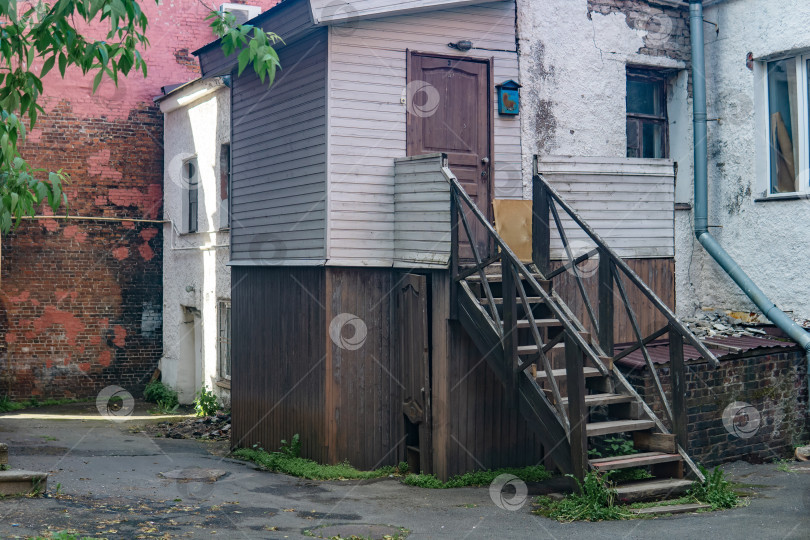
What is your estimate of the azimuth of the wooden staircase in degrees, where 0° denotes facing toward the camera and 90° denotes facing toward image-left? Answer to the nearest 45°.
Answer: approximately 315°

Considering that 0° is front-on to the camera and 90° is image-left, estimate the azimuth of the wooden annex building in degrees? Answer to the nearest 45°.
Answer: approximately 315°

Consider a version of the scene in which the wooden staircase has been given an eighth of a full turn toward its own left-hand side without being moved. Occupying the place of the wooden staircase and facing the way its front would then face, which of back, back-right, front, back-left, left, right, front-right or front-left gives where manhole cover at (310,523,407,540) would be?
back-right

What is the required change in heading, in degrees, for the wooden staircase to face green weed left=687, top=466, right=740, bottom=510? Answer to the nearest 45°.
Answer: approximately 45° to its left
